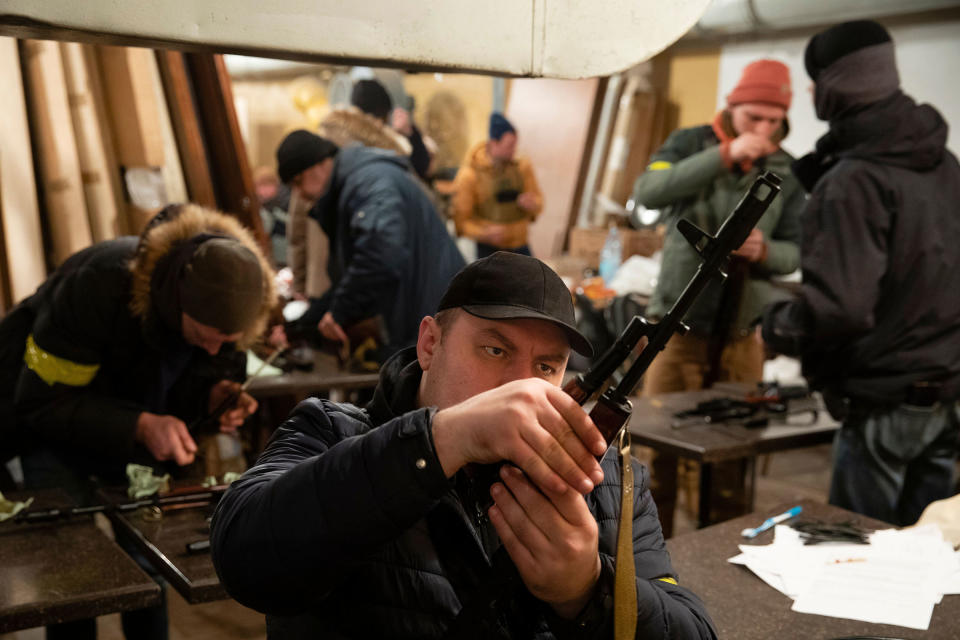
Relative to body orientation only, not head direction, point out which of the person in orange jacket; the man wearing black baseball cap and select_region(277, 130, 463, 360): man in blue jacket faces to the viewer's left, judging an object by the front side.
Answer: the man in blue jacket

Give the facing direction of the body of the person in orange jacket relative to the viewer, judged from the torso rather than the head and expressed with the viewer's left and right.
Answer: facing the viewer and to the right of the viewer

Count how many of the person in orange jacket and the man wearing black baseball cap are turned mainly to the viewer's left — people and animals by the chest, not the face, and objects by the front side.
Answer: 0

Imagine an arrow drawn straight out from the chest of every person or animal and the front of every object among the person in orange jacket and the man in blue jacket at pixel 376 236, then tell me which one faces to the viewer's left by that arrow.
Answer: the man in blue jacket

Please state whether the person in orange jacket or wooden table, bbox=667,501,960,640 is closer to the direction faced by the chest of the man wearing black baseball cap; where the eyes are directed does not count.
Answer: the wooden table

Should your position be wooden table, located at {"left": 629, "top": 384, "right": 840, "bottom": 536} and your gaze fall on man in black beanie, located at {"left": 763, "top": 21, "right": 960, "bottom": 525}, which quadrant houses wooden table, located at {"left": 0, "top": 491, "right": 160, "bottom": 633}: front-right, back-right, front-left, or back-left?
back-right

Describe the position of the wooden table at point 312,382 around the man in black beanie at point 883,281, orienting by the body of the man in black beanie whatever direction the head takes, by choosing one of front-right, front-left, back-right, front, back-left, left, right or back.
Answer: front-left

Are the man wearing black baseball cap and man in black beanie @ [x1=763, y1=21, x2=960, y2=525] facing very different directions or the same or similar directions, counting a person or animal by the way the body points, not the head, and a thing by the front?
very different directions

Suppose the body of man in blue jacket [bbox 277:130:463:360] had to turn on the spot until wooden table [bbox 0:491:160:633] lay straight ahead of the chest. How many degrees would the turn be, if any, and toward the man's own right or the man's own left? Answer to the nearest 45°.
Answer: approximately 90° to the man's own left

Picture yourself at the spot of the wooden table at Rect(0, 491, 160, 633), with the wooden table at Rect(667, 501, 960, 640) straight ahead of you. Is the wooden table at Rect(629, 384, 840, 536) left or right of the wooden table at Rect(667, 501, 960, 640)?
left

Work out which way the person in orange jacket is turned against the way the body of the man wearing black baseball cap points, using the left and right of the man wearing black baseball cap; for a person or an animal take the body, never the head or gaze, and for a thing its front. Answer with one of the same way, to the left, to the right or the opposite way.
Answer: the same way

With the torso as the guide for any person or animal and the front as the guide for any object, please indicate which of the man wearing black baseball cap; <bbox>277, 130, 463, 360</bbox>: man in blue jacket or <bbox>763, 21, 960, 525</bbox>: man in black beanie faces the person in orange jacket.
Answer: the man in black beanie

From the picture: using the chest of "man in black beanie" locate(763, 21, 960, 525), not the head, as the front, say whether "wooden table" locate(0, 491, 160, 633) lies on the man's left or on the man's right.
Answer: on the man's left
